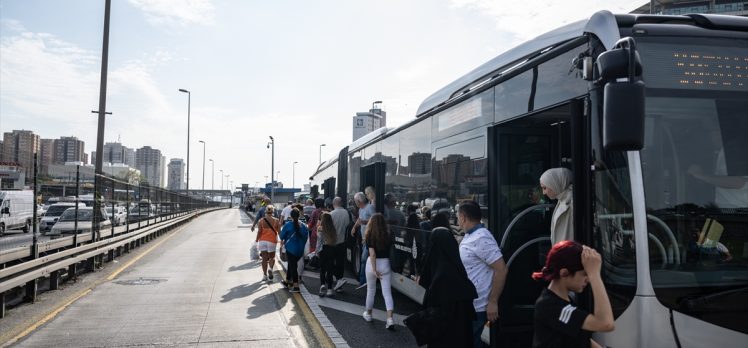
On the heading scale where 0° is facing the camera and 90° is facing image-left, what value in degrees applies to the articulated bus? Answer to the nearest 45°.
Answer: approximately 315°

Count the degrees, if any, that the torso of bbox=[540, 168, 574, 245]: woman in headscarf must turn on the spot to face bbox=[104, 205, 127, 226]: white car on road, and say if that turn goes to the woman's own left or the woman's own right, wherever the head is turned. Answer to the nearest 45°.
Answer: approximately 45° to the woman's own right

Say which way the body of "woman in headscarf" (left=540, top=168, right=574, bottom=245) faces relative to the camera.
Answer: to the viewer's left

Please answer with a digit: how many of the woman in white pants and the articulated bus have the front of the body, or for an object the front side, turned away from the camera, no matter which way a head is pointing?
1

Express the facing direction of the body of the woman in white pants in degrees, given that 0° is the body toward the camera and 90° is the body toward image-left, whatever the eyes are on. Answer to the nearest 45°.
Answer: approximately 180°

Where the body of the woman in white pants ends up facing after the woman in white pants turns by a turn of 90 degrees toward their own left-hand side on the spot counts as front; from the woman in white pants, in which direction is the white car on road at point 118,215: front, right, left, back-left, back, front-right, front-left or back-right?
front-right

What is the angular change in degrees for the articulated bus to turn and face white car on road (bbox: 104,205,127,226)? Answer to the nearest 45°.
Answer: approximately 180°

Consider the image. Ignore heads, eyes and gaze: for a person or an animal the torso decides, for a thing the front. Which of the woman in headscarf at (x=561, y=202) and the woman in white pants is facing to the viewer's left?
the woman in headscarf

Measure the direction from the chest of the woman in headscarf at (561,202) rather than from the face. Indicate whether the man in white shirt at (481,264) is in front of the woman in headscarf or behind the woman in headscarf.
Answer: in front

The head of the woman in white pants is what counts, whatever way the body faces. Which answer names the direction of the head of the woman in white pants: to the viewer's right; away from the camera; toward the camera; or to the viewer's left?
away from the camera
